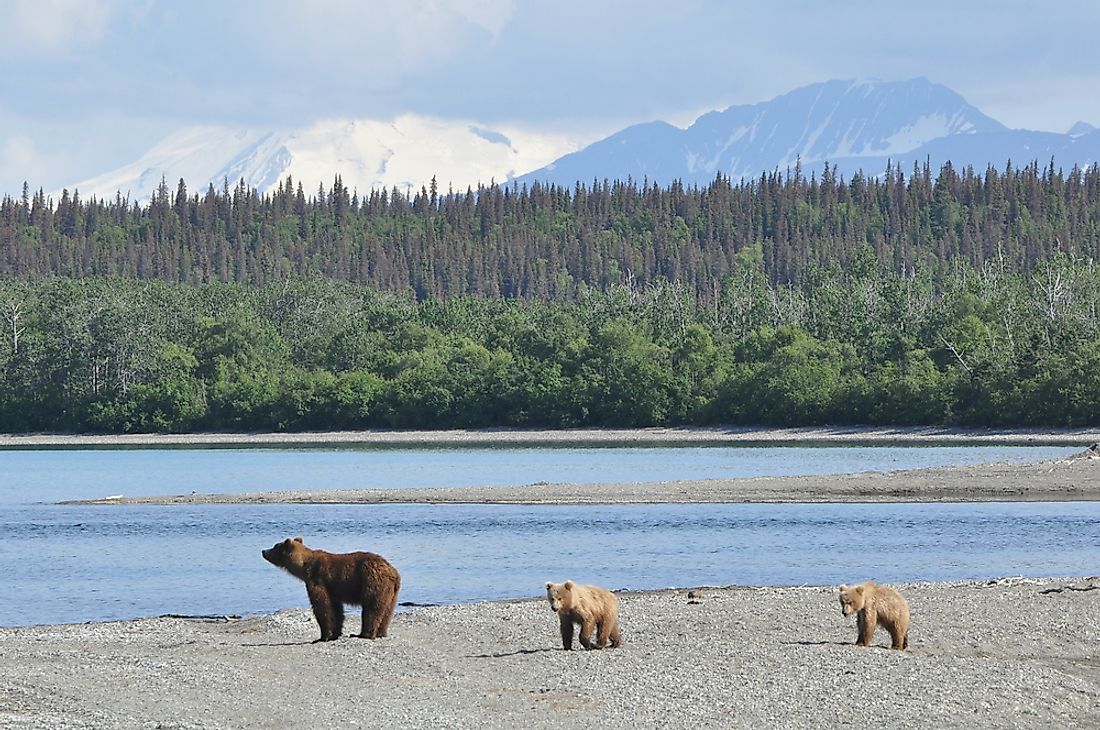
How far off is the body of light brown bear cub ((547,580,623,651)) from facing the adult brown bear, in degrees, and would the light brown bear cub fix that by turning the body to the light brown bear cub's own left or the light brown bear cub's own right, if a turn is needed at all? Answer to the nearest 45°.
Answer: approximately 45° to the light brown bear cub's own right

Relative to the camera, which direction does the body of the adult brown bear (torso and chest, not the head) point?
to the viewer's left

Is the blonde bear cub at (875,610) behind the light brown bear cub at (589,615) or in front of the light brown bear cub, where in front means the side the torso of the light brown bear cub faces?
behind

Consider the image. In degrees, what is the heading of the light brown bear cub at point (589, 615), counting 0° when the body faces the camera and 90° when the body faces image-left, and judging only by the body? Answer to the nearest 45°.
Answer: approximately 45°

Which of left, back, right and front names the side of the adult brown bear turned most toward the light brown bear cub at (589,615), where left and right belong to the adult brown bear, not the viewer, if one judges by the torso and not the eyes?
back

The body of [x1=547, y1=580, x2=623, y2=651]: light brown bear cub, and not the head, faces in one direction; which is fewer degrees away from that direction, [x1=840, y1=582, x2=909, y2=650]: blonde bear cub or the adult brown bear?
the adult brown bear

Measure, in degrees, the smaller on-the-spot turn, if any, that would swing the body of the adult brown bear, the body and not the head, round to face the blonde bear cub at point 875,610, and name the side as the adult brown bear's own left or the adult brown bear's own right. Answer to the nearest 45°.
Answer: approximately 180°
